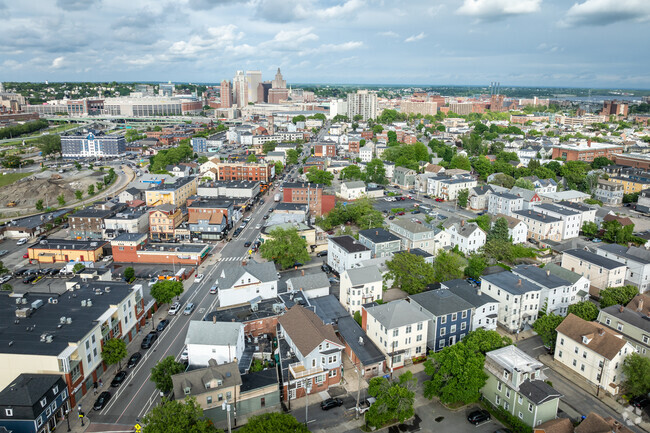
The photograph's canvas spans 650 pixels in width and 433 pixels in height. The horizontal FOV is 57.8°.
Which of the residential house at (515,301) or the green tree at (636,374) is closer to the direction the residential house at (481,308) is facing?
the green tree

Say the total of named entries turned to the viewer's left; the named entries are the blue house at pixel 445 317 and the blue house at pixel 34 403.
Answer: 0

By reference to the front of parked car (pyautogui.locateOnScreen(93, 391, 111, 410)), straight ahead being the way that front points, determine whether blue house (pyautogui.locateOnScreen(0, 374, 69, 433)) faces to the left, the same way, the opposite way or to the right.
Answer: to the left

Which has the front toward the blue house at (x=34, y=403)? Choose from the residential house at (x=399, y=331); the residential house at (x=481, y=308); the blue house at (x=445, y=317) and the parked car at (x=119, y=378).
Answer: the parked car

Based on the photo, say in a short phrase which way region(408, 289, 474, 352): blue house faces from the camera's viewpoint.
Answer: facing the viewer and to the right of the viewer

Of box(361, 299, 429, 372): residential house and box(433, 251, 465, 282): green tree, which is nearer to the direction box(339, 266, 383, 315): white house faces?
the residential house

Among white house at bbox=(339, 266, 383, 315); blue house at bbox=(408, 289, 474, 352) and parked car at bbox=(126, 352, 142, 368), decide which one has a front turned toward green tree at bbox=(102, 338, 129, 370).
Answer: the parked car

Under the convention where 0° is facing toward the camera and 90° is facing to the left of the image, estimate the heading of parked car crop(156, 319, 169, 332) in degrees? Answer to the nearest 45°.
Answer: approximately 45°
